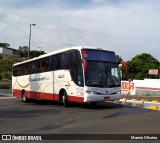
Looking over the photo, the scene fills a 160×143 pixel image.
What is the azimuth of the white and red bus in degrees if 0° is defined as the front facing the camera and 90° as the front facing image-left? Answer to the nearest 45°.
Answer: approximately 315°
